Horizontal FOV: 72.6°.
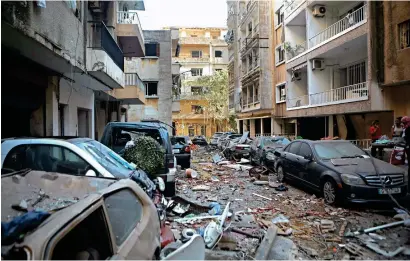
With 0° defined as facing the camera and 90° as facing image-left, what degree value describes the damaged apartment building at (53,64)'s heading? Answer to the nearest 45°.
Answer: approximately 315°

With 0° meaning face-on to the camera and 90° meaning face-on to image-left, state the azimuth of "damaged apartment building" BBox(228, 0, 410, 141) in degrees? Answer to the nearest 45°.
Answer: approximately 45°

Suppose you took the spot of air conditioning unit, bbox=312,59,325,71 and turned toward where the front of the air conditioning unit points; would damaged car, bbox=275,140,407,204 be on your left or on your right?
on your left

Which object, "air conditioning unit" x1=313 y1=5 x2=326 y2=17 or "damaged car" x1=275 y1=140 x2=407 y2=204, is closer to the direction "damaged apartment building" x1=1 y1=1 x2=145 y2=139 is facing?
the damaged car

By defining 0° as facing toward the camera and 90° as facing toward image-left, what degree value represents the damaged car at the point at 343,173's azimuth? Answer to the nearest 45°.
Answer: approximately 315°
